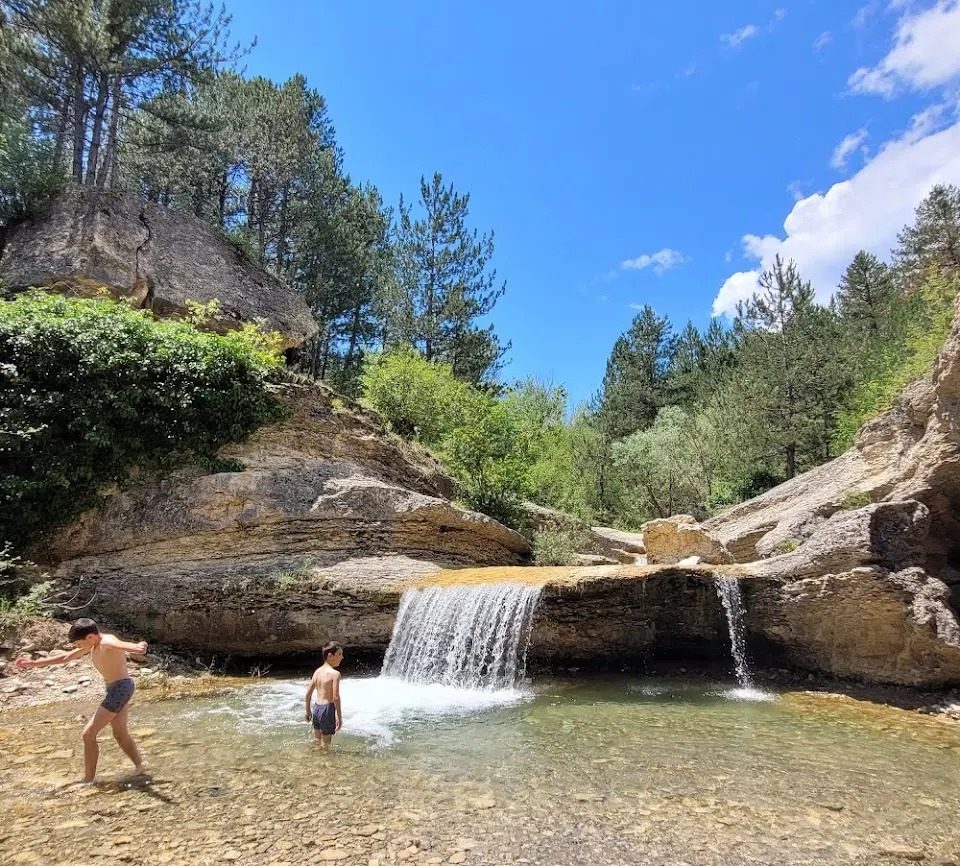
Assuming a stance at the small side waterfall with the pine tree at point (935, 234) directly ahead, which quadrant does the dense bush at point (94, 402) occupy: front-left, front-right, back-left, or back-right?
back-left

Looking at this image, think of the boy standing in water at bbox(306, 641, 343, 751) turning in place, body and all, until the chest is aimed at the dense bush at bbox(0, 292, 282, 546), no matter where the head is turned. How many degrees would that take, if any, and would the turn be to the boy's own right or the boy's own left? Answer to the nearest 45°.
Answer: approximately 90° to the boy's own left

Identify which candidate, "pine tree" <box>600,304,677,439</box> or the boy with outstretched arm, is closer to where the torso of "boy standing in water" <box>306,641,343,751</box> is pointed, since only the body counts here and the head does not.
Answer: the pine tree

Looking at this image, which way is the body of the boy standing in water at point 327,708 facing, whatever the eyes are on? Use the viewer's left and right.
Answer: facing away from the viewer and to the right of the viewer

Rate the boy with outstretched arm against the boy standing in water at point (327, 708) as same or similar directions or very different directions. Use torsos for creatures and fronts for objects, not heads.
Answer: very different directions

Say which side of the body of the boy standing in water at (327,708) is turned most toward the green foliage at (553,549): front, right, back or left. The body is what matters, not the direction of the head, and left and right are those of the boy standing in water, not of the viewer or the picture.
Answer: front
